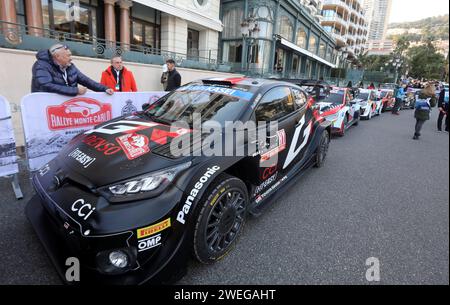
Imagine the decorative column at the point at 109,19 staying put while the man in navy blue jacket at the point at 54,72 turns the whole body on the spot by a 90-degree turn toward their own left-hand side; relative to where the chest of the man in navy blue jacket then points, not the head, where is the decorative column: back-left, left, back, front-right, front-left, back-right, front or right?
front-left

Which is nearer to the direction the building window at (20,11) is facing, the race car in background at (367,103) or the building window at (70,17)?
the race car in background

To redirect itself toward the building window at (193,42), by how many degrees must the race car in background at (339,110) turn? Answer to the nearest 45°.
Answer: approximately 90° to its right

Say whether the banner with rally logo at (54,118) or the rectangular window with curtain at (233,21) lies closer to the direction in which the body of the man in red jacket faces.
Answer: the banner with rally logo

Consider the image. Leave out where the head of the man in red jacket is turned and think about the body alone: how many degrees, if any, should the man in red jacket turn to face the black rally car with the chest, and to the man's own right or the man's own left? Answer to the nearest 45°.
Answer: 0° — they already face it

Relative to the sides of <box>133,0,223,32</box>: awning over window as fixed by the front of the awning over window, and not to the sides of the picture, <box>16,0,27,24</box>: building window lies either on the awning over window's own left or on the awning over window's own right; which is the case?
on the awning over window's own right

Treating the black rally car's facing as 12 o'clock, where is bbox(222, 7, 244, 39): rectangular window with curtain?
The rectangular window with curtain is roughly at 5 o'clock from the black rally car.

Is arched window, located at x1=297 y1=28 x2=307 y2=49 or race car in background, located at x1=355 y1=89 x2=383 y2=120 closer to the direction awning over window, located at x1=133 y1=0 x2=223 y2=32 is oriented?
the race car in background

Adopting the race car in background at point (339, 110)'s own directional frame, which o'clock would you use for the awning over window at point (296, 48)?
The awning over window is roughly at 4 o'clock from the race car in background.

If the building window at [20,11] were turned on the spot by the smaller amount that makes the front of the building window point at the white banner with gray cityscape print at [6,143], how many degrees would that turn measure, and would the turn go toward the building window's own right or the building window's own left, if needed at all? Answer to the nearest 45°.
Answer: approximately 45° to the building window's own right

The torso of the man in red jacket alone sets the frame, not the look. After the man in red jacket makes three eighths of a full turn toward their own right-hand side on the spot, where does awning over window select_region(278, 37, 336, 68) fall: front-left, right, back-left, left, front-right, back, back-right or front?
right

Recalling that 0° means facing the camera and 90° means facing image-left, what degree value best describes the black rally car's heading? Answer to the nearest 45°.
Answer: approximately 45°

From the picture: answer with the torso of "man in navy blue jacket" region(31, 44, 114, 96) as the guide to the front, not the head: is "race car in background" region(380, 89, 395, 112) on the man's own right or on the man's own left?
on the man's own left

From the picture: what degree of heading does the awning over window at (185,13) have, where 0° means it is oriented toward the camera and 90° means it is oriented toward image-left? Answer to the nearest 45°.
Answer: approximately 315°

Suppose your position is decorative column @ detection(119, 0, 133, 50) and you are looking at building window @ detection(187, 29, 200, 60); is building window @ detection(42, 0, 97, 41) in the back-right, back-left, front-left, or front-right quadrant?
back-left
